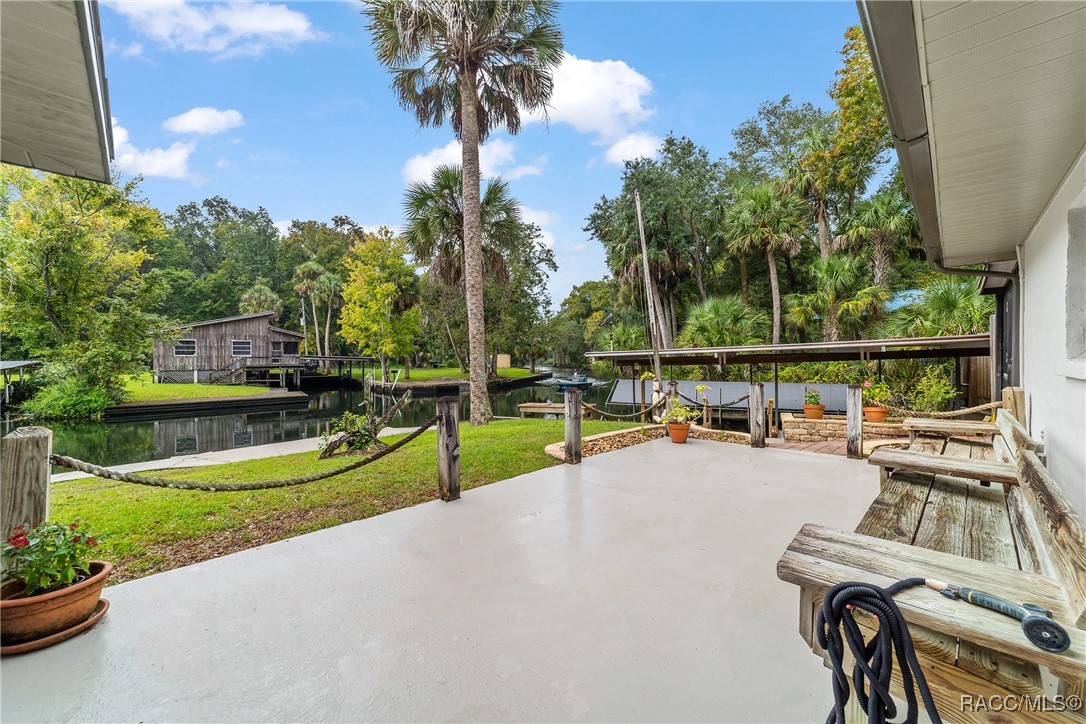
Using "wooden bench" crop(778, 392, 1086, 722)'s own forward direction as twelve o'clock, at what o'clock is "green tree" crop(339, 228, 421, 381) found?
The green tree is roughly at 1 o'clock from the wooden bench.

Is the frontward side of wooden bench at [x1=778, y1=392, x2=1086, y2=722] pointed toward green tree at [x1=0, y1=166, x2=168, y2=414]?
yes

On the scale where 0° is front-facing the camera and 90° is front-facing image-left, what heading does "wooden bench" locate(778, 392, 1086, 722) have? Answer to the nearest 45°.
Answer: approximately 90°

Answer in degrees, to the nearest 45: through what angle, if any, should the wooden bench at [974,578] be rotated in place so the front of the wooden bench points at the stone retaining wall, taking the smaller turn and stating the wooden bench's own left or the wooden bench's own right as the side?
approximately 90° to the wooden bench's own right

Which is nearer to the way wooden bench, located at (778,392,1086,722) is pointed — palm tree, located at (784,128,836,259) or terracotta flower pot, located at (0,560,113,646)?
the terracotta flower pot

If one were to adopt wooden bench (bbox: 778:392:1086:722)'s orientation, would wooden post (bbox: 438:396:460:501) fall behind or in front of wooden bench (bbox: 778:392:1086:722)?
in front

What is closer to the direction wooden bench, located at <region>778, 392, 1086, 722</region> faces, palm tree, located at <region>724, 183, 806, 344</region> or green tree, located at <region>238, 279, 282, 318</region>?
the green tree

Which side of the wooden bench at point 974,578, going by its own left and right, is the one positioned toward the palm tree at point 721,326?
right

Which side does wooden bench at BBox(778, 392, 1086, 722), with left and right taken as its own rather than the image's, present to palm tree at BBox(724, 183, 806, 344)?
right

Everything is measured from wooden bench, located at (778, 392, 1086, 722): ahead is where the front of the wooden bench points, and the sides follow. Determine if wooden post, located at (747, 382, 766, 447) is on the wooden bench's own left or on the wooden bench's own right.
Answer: on the wooden bench's own right
